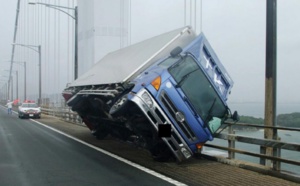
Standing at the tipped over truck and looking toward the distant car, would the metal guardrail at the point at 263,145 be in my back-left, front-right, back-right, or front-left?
back-right

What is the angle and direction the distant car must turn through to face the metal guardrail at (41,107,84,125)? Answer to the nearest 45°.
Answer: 0° — it already faces it

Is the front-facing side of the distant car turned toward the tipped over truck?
yes

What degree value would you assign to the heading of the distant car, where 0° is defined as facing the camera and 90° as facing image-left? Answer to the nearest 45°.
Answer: approximately 0°

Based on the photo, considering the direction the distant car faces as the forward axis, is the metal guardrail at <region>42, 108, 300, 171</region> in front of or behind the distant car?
in front
